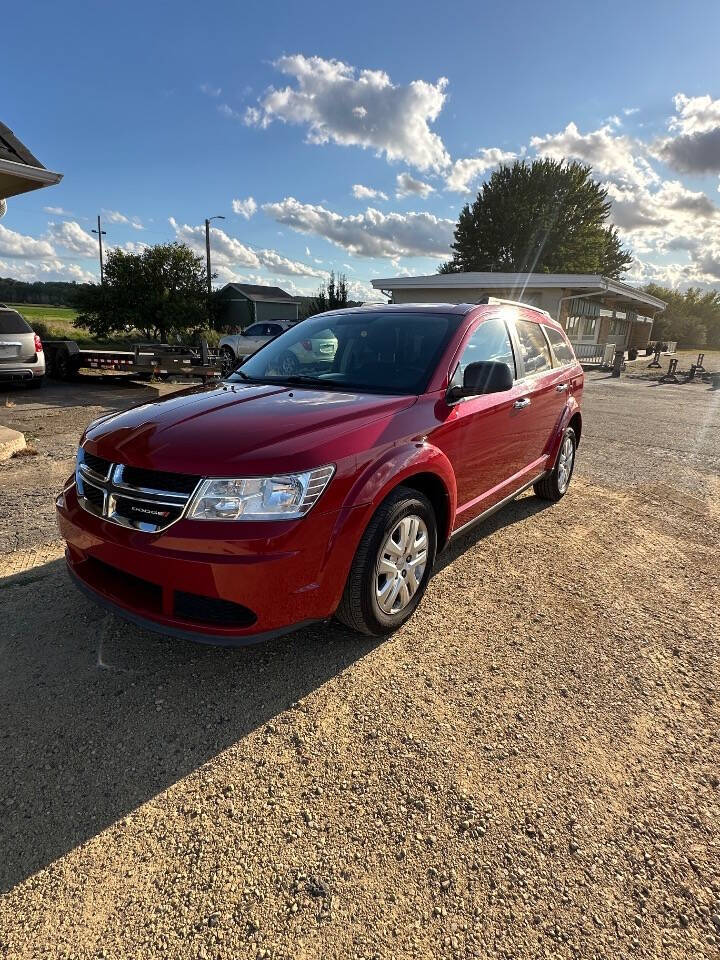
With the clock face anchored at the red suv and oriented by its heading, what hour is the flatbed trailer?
The flatbed trailer is roughly at 4 o'clock from the red suv.

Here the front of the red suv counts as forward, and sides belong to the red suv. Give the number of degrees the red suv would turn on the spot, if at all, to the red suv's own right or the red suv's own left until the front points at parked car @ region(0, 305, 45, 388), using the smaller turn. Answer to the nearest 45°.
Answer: approximately 90° to the red suv's own right

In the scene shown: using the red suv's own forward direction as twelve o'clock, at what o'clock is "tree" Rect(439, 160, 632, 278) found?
The tree is roughly at 5 o'clock from the red suv.

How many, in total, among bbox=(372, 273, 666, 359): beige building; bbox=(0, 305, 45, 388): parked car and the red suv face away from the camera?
1

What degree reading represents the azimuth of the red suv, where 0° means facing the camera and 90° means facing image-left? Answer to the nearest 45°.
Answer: approximately 45°

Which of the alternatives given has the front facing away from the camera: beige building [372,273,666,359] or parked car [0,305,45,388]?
the parked car

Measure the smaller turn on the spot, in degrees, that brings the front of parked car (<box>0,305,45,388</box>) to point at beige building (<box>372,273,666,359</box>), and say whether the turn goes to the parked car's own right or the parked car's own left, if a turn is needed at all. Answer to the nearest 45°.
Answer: approximately 90° to the parked car's own right

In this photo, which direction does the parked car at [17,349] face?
away from the camera

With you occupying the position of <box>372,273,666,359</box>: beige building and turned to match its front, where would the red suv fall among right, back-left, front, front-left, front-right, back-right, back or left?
front-right

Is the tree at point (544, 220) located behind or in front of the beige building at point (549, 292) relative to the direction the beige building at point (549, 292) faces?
behind

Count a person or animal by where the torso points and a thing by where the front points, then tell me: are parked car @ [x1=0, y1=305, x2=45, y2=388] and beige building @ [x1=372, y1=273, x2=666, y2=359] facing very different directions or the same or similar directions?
very different directions

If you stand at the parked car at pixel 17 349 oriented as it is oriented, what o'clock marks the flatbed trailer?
The flatbed trailer is roughly at 2 o'clock from the parked car.

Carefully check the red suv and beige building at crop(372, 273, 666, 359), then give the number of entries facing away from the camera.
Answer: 0

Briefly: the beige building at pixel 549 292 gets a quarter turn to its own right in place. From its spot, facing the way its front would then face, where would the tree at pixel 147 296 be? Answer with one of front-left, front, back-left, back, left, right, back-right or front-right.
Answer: front-right

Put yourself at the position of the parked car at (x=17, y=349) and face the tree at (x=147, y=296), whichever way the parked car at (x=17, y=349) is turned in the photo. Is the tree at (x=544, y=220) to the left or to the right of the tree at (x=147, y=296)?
right
